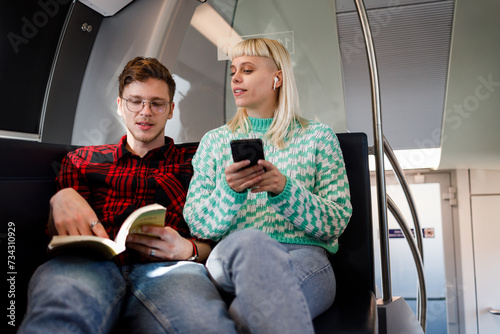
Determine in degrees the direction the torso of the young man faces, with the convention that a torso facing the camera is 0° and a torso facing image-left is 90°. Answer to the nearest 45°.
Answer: approximately 0°

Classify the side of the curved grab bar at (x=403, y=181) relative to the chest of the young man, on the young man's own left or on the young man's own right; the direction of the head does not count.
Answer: on the young man's own left

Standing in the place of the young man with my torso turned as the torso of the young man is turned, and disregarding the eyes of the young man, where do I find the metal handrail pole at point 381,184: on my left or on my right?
on my left

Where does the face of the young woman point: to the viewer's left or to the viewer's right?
to the viewer's left
